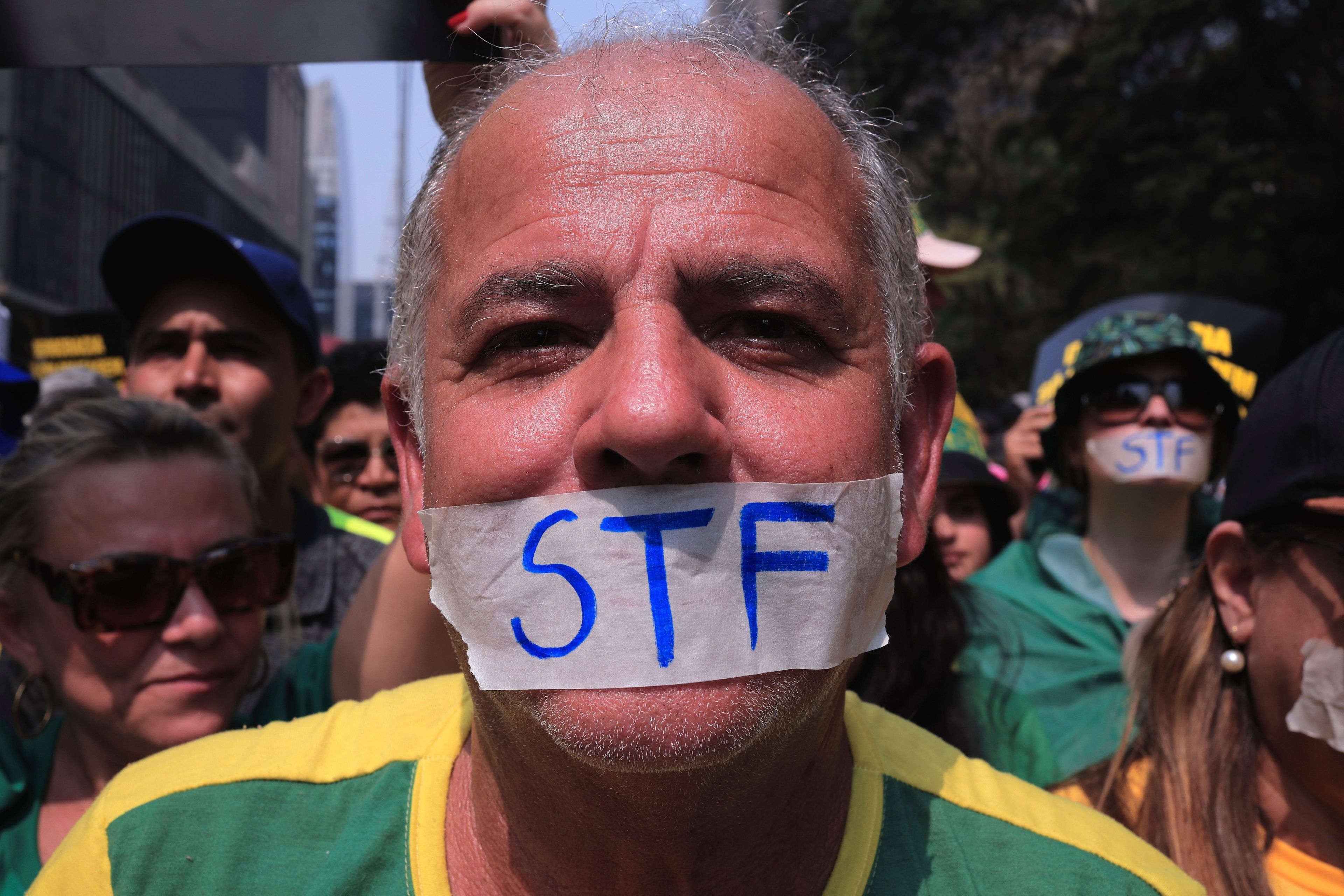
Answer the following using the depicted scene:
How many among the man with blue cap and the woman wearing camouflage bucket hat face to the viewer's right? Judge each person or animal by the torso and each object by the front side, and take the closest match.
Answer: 0

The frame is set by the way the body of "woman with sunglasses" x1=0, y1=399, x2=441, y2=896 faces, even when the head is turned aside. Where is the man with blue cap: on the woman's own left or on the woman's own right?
on the woman's own left

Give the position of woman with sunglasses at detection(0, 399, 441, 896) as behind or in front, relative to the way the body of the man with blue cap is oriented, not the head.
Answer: in front

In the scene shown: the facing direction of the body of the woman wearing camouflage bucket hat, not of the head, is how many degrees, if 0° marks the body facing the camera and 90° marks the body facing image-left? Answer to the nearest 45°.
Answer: approximately 0°

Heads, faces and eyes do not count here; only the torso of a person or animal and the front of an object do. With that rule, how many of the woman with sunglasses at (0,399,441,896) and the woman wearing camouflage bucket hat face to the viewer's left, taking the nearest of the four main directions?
0

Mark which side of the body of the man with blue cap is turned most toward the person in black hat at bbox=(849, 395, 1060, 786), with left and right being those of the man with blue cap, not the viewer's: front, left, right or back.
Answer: left

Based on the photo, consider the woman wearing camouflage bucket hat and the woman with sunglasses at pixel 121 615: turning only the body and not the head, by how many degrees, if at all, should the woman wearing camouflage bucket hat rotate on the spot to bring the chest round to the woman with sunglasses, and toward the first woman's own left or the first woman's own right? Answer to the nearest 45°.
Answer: approximately 45° to the first woman's own right

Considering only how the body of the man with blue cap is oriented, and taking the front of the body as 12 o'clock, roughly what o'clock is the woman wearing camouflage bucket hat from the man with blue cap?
The woman wearing camouflage bucket hat is roughly at 8 o'clock from the man with blue cap.

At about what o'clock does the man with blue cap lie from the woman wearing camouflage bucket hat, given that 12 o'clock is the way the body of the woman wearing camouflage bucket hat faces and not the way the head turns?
The man with blue cap is roughly at 2 o'clock from the woman wearing camouflage bucket hat.
